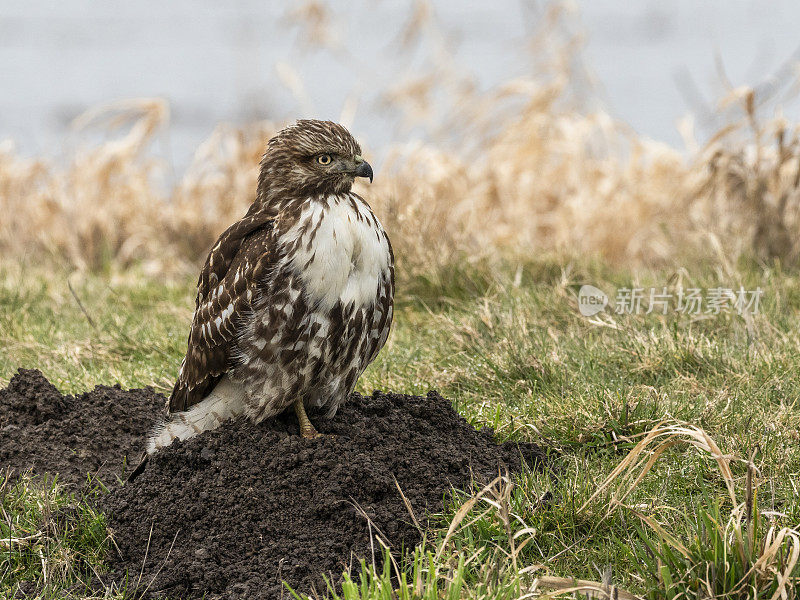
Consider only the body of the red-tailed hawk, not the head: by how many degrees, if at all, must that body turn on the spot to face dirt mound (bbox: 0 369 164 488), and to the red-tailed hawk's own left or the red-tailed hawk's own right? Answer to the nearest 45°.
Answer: approximately 180°

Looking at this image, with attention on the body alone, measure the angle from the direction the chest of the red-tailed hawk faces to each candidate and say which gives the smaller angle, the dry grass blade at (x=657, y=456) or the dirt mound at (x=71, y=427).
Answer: the dry grass blade

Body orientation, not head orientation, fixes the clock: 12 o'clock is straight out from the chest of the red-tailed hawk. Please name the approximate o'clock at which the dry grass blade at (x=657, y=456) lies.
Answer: The dry grass blade is roughly at 12 o'clock from the red-tailed hawk.

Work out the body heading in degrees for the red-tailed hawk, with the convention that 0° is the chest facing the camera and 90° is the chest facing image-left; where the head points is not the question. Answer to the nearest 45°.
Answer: approximately 315°

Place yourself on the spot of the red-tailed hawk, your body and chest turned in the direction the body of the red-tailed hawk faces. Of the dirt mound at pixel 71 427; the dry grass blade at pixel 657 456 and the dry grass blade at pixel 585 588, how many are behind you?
1
